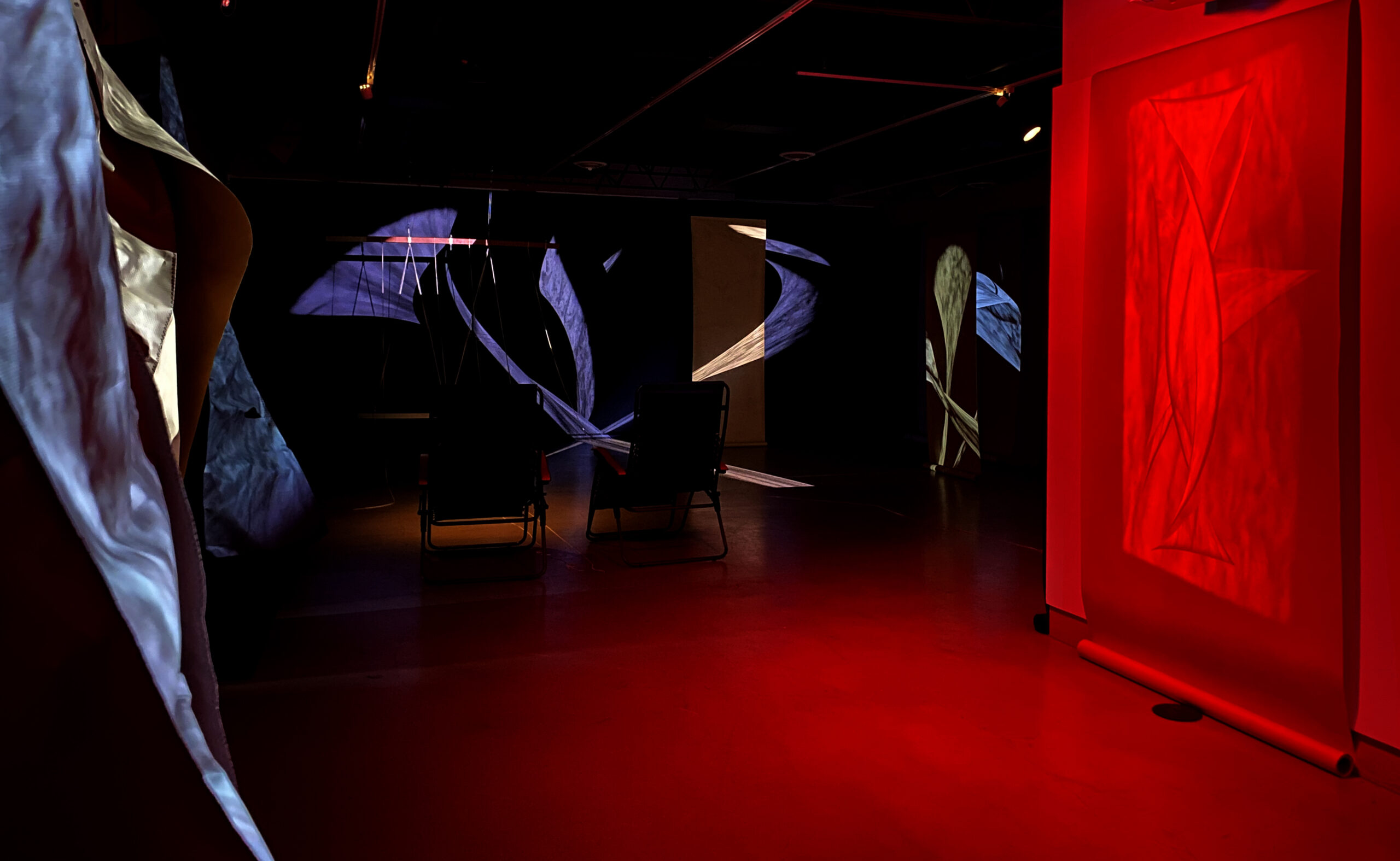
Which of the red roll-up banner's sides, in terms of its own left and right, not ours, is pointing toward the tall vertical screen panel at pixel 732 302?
right

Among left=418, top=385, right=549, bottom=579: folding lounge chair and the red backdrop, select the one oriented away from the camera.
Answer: the folding lounge chair

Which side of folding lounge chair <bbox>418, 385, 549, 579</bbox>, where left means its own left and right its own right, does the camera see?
back

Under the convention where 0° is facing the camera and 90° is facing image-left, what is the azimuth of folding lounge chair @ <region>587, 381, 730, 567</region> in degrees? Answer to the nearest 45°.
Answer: approximately 135°

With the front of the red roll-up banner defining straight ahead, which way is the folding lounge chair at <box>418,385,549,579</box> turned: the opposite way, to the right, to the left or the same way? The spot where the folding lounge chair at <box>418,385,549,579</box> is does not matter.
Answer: to the right

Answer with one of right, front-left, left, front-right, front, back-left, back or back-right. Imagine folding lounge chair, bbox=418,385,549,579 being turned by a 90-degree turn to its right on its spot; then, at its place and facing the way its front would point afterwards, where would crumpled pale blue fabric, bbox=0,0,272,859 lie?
right

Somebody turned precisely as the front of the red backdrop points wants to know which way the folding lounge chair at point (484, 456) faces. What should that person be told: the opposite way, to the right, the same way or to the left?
to the right
